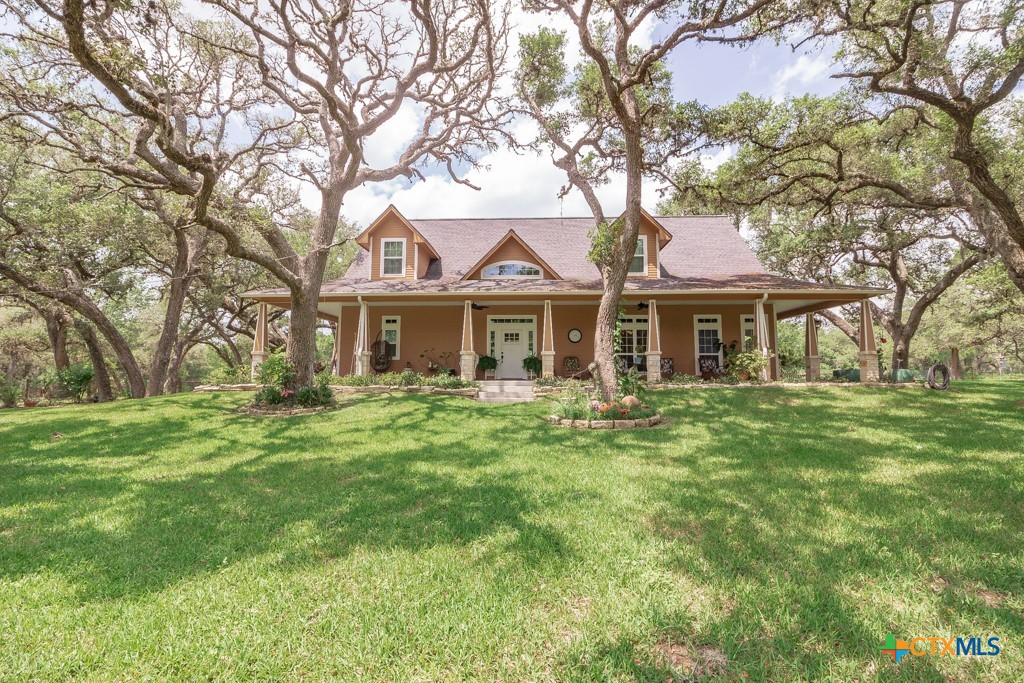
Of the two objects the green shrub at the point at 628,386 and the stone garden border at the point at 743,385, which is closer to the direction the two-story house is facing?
the green shrub

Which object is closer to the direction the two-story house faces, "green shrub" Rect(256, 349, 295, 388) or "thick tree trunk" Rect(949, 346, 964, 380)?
the green shrub

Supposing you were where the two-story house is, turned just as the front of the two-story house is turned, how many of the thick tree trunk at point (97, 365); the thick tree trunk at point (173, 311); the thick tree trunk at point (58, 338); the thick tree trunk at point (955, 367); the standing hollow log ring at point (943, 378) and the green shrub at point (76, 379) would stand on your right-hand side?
4

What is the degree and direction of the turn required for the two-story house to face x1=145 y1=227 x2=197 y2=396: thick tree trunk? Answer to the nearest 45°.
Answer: approximately 90° to its right

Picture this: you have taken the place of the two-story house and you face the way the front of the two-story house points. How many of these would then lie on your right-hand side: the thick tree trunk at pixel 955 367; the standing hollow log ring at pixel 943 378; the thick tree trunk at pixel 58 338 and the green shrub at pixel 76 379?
2

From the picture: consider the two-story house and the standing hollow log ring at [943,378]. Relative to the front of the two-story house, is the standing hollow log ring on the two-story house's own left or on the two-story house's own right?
on the two-story house's own left

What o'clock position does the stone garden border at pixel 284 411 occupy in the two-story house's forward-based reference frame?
The stone garden border is roughly at 1 o'clock from the two-story house.

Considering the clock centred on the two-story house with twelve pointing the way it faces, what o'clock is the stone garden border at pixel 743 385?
The stone garden border is roughly at 10 o'clock from the two-story house.

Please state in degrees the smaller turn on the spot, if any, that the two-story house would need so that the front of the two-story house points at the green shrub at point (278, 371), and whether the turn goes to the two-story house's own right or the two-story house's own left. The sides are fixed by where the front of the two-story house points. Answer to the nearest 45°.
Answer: approximately 45° to the two-story house's own right

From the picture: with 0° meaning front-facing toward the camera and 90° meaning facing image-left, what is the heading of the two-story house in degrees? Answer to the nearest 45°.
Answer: approximately 0°
